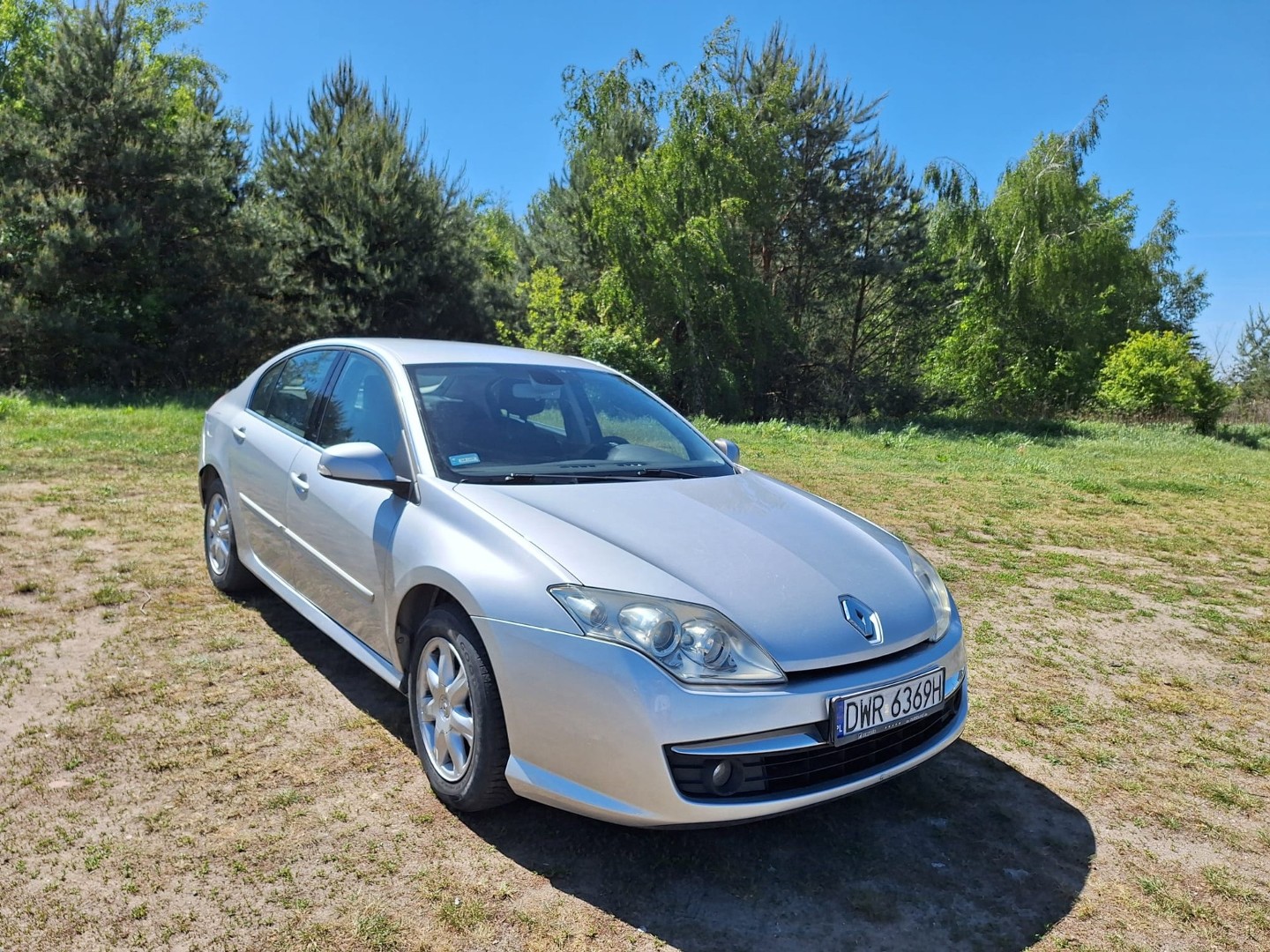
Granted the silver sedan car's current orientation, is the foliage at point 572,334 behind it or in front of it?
behind

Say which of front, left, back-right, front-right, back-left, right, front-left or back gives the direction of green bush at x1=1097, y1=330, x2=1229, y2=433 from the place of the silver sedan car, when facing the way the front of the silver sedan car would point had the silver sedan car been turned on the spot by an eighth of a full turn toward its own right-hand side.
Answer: back-left

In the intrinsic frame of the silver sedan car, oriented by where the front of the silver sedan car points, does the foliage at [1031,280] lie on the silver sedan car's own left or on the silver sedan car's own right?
on the silver sedan car's own left

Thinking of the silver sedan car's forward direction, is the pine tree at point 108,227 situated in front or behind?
behind

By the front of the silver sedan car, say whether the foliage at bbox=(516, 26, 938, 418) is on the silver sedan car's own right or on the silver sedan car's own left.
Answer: on the silver sedan car's own left

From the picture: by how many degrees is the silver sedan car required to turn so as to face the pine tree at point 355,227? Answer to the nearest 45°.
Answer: approximately 135° to its left

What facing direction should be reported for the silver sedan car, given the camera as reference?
facing the viewer and to the right of the viewer

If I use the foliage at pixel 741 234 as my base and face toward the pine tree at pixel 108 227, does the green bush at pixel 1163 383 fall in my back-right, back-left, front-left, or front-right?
back-left
